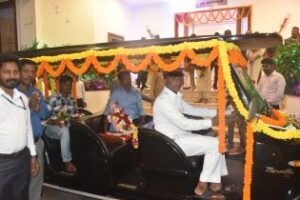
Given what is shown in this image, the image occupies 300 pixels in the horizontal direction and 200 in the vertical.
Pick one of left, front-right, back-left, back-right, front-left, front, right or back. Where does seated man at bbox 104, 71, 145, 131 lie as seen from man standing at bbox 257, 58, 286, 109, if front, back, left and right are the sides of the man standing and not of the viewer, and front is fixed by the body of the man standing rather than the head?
front

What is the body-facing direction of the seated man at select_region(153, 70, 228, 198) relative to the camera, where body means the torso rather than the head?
to the viewer's right

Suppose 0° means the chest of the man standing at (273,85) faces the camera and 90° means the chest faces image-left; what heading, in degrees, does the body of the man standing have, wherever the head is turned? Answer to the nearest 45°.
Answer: approximately 45°

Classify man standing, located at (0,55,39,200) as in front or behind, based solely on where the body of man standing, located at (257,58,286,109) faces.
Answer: in front

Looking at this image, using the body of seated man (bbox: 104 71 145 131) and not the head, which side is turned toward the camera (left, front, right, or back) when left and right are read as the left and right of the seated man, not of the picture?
front

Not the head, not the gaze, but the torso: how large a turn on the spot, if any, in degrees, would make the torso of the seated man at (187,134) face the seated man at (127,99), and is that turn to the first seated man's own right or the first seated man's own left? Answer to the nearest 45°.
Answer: approximately 135° to the first seated man's own left

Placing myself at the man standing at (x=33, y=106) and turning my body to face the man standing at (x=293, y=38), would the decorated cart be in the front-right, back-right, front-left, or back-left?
front-right
